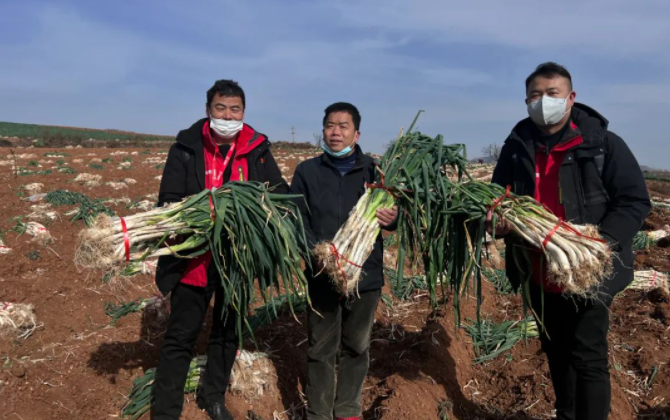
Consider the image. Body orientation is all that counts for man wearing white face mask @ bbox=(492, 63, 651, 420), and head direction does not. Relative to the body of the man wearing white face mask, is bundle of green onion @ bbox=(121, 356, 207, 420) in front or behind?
in front

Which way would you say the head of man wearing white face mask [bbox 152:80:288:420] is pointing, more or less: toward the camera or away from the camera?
toward the camera

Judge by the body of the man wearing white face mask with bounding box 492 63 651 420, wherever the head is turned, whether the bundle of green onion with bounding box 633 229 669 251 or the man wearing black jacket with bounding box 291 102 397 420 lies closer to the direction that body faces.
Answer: the man wearing black jacket

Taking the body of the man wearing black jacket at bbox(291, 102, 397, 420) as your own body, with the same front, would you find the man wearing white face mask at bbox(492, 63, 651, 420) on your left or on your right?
on your left

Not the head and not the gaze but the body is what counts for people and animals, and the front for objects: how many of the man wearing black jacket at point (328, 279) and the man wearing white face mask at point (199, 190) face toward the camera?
2

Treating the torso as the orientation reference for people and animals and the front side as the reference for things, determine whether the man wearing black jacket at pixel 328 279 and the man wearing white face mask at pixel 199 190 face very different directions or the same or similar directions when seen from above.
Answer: same or similar directions

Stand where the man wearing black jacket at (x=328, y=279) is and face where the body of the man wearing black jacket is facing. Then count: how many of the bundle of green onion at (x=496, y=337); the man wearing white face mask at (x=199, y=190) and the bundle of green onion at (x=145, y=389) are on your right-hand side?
2

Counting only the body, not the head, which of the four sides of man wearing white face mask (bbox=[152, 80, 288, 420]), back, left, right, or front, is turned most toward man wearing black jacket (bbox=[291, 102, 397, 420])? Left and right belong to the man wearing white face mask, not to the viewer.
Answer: left

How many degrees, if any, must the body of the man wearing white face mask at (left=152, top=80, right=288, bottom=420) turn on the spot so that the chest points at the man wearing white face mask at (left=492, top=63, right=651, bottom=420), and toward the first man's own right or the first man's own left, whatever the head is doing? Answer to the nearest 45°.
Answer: approximately 90° to the first man's own left

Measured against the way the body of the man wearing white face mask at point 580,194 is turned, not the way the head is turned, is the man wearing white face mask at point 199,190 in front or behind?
in front

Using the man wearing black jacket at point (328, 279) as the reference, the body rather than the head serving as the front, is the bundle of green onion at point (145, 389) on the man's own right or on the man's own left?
on the man's own right

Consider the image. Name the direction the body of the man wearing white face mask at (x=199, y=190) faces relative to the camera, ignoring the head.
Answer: toward the camera

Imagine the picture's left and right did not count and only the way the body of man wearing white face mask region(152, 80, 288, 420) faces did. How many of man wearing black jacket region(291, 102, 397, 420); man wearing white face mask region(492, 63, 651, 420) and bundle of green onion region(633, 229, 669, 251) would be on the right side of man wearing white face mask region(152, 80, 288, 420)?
0

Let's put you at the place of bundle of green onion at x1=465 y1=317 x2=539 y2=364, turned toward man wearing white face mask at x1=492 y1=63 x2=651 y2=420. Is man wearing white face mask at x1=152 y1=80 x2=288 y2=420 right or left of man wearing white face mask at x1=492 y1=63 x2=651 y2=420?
right

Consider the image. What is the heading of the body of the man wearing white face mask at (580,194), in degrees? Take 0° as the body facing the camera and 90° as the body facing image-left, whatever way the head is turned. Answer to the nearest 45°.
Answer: approximately 45°

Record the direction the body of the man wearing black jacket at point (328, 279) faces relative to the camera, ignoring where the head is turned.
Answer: toward the camera
